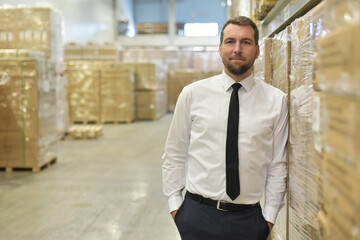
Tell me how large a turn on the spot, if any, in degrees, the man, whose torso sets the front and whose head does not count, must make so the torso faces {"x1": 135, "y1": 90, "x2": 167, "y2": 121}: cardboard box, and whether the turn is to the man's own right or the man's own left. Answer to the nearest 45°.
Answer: approximately 180°

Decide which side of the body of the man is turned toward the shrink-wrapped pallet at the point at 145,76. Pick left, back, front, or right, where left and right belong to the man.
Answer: back

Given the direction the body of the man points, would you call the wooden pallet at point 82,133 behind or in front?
behind

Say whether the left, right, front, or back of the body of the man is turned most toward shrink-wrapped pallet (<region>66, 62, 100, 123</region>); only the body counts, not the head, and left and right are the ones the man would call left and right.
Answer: back

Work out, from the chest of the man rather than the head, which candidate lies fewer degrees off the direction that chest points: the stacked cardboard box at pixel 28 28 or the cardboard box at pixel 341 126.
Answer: the cardboard box

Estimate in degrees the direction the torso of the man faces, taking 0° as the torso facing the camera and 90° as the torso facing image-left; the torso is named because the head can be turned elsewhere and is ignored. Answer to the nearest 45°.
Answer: approximately 0°

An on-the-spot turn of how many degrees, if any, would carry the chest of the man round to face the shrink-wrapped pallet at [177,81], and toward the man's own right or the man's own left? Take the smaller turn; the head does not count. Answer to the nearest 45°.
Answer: approximately 180°

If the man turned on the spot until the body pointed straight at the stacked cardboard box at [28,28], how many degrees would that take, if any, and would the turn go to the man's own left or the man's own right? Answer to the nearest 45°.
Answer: approximately 135° to the man's own right

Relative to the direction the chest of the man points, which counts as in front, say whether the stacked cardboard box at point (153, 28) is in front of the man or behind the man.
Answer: behind
